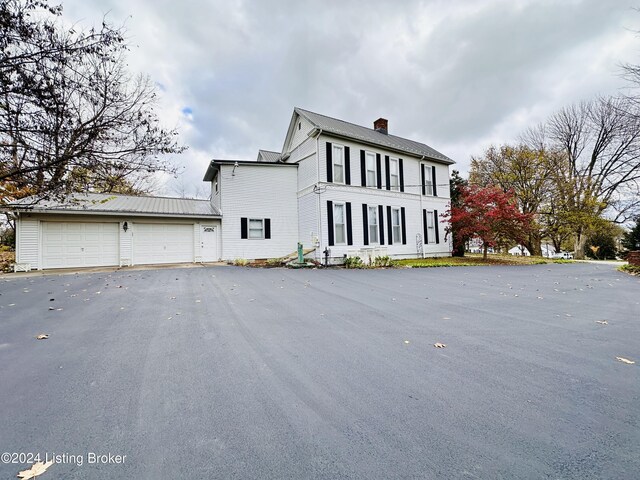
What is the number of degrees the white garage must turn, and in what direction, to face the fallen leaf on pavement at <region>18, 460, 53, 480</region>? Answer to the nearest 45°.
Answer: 0° — it already faces it

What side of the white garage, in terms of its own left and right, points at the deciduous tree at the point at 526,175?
left

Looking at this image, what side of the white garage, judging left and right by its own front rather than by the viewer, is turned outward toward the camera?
front

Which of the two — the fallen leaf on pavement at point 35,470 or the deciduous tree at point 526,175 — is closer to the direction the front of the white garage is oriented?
the fallen leaf on pavement

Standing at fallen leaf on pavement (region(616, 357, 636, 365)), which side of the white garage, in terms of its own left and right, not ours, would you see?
front

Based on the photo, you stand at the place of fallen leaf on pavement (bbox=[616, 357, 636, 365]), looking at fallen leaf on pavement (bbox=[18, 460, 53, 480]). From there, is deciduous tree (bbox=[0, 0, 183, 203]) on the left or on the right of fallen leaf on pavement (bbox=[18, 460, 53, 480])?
right

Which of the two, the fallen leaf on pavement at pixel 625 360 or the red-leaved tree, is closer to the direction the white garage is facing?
the fallen leaf on pavement

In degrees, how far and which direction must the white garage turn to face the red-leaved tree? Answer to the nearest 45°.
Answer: approximately 45° to its left
